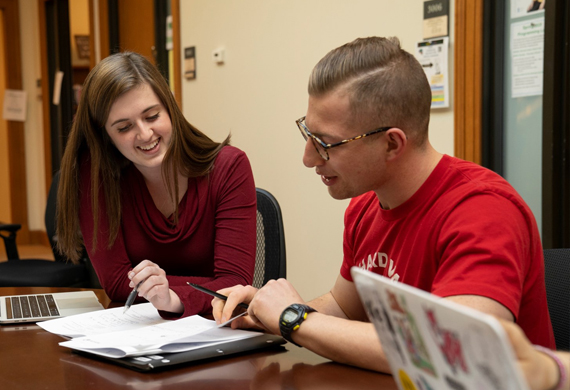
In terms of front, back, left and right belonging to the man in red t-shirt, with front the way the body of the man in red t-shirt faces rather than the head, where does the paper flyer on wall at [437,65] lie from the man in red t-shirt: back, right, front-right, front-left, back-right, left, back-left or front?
back-right

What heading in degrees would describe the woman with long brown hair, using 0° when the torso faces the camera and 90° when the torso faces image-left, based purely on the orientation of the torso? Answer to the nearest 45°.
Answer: approximately 0°

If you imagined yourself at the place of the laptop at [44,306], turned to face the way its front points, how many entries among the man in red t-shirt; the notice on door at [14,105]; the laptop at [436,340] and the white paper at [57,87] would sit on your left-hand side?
2

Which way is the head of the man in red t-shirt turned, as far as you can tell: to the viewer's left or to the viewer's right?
to the viewer's left

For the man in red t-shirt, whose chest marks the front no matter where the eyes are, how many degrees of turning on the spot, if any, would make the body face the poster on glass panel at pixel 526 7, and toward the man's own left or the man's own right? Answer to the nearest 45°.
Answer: approximately 135° to the man's own right

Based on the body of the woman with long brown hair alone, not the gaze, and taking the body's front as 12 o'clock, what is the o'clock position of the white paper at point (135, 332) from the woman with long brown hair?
The white paper is roughly at 12 o'clock from the woman with long brown hair.

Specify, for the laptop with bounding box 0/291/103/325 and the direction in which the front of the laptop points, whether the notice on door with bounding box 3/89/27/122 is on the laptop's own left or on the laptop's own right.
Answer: on the laptop's own left

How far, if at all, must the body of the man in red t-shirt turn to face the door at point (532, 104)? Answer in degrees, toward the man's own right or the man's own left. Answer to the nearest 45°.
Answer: approximately 135° to the man's own right

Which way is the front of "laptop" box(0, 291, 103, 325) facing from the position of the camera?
facing to the right of the viewer

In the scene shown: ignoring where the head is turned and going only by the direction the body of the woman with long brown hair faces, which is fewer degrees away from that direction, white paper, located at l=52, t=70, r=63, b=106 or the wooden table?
the wooden table

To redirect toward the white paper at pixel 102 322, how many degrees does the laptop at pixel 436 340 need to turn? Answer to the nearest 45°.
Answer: approximately 90° to its left

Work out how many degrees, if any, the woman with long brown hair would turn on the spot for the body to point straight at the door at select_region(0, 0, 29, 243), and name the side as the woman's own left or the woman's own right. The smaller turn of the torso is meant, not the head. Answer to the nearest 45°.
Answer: approximately 180°
